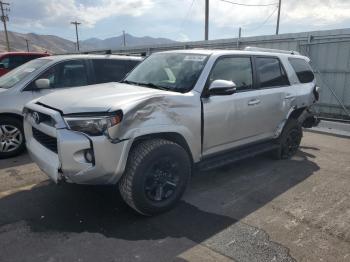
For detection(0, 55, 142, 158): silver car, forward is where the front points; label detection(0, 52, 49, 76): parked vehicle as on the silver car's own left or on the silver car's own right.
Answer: on the silver car's own right

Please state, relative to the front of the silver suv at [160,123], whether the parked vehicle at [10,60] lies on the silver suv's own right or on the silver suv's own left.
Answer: on the silver suv's own right

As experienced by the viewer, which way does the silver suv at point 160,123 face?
facing the viewer and to the left of the viewer

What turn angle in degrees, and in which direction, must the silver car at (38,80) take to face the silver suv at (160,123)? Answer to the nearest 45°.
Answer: approximately 90° to its left

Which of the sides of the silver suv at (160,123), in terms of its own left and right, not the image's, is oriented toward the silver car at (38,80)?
right

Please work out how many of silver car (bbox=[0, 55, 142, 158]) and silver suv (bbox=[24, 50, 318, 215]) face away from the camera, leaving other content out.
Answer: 0
